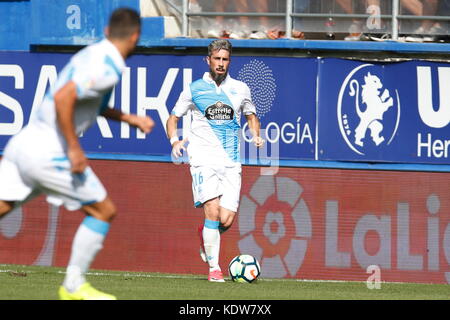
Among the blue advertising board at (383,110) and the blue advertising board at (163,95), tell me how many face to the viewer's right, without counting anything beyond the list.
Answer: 0

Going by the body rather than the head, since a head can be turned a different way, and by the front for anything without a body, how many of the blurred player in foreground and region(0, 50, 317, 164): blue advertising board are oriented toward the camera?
1

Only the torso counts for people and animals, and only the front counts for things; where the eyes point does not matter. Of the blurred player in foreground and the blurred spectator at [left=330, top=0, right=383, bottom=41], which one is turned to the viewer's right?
the blurred player in foreground

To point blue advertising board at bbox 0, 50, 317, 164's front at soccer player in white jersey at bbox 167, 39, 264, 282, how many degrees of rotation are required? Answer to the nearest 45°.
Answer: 0° — it already faces them

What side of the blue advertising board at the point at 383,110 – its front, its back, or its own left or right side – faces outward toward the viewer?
front

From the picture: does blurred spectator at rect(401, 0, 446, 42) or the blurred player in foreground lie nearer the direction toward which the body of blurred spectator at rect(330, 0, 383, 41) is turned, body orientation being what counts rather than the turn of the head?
the blurred player in foreground

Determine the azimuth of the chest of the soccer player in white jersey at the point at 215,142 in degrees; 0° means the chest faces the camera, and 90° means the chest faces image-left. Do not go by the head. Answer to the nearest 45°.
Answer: approximately 0°

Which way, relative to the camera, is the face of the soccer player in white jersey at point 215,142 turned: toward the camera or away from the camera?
toward the camera

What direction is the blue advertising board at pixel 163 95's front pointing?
toward the camera

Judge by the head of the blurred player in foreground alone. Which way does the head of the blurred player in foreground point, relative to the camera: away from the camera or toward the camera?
away from the camera

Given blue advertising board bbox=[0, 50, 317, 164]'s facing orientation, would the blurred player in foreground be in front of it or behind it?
in front
